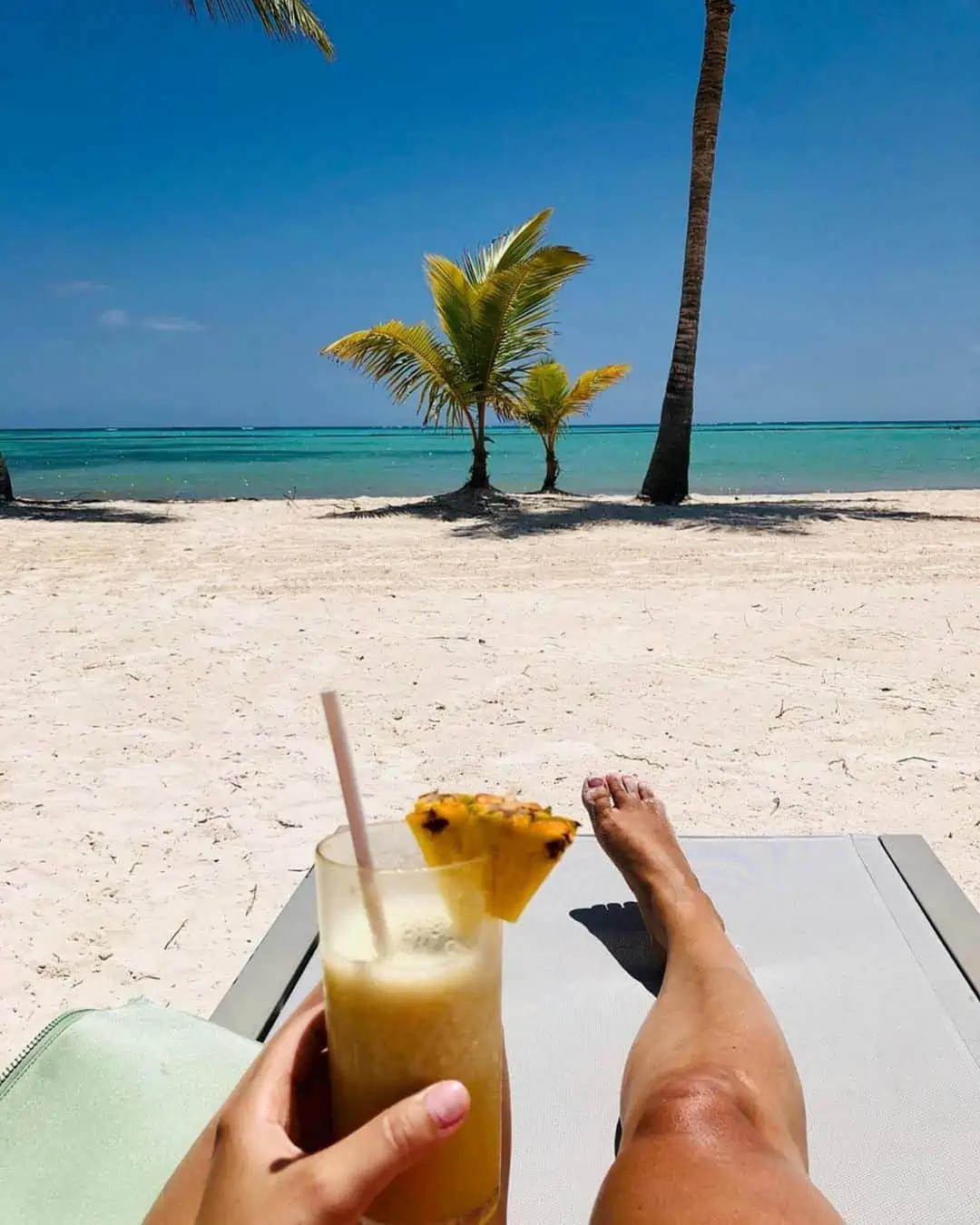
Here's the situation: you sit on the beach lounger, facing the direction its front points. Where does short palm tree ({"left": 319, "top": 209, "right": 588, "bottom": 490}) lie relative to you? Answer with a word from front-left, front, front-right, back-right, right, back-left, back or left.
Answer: front

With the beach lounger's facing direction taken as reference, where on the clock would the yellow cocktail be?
The yellow cocktail is roughly at 7 o'clock from the beach lounger.

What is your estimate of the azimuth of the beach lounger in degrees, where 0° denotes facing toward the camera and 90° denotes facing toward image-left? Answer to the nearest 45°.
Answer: approximately 180°

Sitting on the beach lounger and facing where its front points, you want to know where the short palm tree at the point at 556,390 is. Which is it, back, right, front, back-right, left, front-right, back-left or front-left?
front
